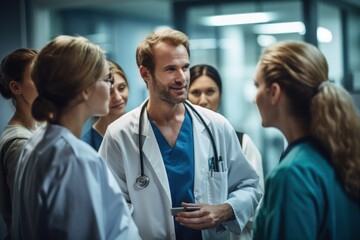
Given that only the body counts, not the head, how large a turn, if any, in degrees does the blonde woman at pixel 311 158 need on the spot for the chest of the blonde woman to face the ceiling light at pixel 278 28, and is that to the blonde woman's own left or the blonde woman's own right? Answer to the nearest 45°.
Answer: approximately 45° to the blonde woman's own right

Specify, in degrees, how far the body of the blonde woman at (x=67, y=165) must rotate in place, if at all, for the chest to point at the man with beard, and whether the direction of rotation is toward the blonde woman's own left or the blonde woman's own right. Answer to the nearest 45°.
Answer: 0° — they already face them

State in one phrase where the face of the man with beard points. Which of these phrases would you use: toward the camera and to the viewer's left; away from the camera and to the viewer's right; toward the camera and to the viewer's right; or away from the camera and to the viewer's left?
toward the camera and to the viewer's right

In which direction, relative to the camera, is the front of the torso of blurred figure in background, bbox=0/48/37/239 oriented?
to the viewer's right

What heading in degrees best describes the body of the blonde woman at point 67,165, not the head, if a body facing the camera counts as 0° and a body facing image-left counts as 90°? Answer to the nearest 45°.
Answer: approximately 225°

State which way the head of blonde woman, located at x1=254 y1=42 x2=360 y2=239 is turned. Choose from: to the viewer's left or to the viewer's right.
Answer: to the viewer's left

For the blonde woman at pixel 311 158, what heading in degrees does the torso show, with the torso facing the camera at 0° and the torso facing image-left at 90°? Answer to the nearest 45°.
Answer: approximately 135°

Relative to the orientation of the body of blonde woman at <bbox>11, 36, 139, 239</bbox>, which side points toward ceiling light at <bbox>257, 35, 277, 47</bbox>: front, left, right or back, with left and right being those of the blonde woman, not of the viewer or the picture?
front

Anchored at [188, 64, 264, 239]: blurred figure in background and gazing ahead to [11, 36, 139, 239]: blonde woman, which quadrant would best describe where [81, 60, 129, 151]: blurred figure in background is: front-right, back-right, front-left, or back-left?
front-right

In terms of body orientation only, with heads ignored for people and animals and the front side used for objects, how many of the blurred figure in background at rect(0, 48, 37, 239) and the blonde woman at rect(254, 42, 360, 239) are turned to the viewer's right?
1

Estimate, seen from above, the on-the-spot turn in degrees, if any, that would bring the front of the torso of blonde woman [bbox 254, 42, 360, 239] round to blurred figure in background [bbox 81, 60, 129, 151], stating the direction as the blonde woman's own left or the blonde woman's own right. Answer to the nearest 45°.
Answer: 0° — they already face them
